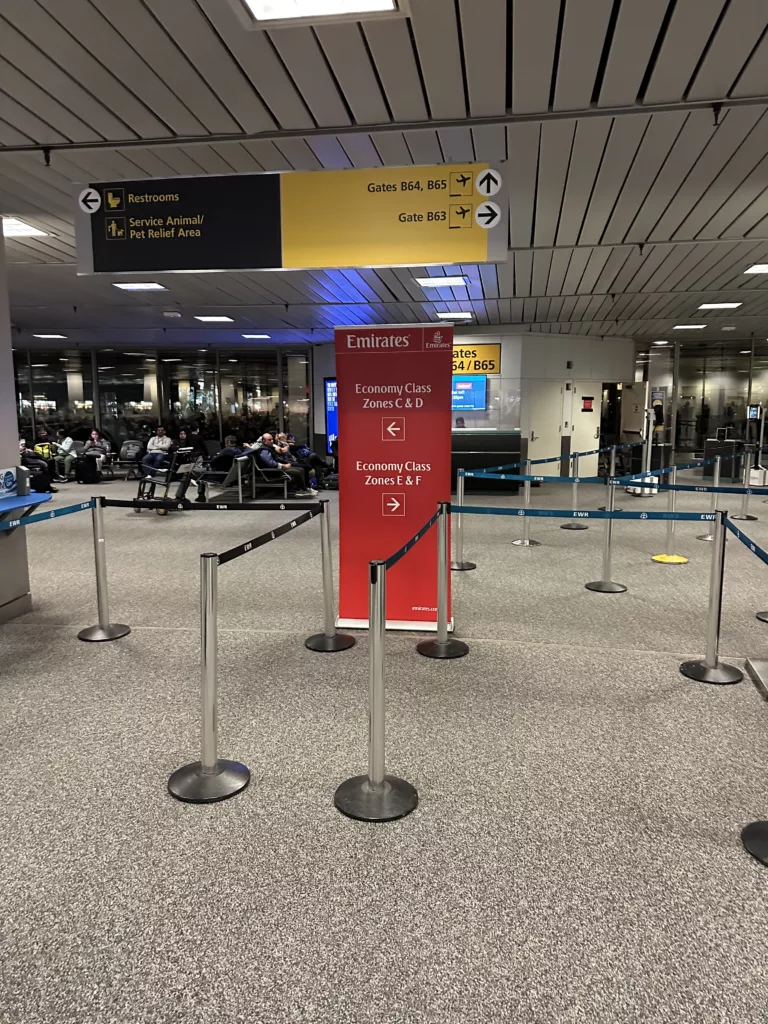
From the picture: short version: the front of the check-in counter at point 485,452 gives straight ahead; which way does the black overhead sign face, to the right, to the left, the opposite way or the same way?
the same way

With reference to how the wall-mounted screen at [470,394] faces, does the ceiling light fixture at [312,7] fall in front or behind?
in front

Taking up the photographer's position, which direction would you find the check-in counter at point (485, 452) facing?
facing the viewer

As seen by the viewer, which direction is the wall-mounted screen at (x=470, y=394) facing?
toward the camera

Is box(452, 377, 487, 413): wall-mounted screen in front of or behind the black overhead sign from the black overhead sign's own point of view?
behind

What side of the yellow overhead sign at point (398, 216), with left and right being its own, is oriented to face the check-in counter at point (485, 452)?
back

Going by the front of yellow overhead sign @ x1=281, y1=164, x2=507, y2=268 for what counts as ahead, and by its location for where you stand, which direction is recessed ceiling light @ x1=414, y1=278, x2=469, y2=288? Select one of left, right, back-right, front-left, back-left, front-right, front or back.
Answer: back

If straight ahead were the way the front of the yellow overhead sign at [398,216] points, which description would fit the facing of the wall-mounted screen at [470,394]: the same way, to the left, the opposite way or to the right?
the same way

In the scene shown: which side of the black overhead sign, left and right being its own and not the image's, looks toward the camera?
front

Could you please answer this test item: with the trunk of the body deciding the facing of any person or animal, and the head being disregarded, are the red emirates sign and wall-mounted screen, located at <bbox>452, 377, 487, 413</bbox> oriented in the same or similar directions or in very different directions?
same or similar directions

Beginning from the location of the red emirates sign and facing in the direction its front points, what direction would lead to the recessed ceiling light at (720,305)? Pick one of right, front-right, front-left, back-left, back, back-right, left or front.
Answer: back-left

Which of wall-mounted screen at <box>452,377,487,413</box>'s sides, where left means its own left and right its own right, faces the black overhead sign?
front

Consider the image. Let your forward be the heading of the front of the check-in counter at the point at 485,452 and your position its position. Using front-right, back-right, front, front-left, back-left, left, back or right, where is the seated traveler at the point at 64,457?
right
